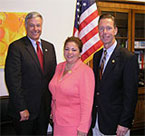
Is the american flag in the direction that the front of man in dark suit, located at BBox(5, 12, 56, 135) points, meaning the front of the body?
no

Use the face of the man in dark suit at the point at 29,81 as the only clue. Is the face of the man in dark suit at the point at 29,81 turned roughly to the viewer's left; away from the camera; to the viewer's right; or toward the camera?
toward the camera

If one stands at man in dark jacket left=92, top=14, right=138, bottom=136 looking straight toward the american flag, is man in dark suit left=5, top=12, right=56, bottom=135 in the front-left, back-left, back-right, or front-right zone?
front-left

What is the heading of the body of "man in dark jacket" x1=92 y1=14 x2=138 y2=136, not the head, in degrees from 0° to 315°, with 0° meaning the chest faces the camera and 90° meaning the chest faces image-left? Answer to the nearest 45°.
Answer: approximately 45°

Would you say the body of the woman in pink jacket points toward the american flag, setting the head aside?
no

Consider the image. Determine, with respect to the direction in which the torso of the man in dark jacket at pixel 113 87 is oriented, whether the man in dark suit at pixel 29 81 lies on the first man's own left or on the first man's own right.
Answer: on the first man's own right

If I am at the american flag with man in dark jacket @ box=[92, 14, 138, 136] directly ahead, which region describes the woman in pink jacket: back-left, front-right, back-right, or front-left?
front-right

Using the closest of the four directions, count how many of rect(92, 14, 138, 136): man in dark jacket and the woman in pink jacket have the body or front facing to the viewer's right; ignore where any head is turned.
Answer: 0

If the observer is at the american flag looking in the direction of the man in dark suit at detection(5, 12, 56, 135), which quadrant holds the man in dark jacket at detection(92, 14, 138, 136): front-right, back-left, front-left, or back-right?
front-left

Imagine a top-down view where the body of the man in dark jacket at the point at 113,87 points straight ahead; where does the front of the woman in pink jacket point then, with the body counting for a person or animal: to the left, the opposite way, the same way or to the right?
the same way

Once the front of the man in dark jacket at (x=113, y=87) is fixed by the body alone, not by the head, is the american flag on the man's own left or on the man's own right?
on the man's own right

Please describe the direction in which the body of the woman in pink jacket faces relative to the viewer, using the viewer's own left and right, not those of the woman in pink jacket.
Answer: facing the viewer and to the left of the viewer

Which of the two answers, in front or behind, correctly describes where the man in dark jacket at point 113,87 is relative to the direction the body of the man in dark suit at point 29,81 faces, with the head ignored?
in front
